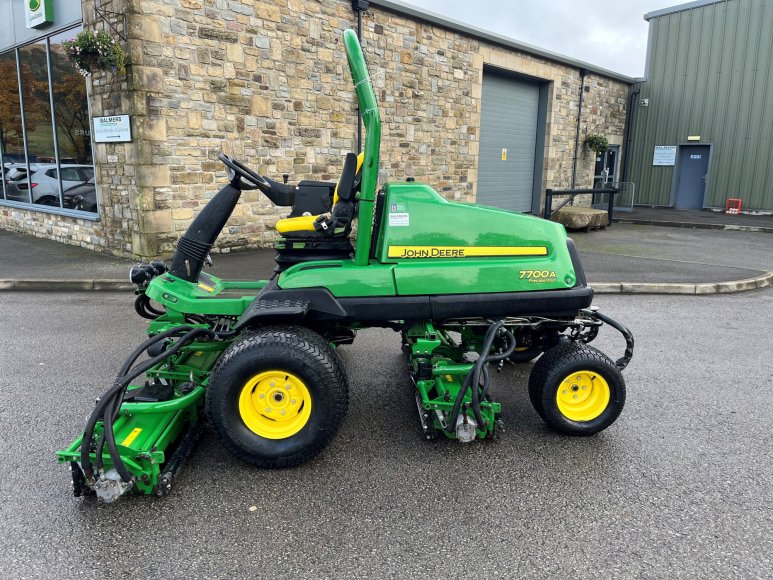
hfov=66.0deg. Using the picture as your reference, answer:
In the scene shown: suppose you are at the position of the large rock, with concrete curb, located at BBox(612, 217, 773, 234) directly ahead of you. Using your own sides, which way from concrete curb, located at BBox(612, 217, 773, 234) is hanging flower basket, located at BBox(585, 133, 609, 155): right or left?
left

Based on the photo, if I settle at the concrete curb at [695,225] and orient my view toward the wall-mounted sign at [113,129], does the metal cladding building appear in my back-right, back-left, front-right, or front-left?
back-right

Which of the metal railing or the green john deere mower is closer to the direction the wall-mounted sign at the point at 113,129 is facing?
the green john deere mower

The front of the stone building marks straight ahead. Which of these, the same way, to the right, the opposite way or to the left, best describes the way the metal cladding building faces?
the same way

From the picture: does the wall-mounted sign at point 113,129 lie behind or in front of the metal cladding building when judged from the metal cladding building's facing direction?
in front

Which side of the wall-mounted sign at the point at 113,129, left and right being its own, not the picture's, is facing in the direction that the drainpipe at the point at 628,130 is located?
left

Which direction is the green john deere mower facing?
to the viewer's left

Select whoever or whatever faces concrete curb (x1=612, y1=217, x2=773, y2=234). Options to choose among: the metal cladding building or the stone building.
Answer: the metal cladding building

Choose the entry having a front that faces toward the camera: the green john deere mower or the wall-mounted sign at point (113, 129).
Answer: the wall-mounted sign

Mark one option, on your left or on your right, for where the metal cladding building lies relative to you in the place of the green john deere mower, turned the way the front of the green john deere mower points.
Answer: on your right

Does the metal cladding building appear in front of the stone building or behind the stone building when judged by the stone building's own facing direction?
behind

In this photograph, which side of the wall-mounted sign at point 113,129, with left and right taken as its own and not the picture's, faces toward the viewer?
front

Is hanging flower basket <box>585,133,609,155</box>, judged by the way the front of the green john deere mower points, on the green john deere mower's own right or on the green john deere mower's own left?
on the green john deere mower's own right

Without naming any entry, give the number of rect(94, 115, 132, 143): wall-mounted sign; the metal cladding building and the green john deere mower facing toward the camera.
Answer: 2

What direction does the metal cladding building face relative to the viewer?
toward the camera

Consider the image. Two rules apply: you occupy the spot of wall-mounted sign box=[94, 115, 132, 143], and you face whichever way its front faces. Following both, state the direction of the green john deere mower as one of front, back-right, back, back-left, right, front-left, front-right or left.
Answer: front
